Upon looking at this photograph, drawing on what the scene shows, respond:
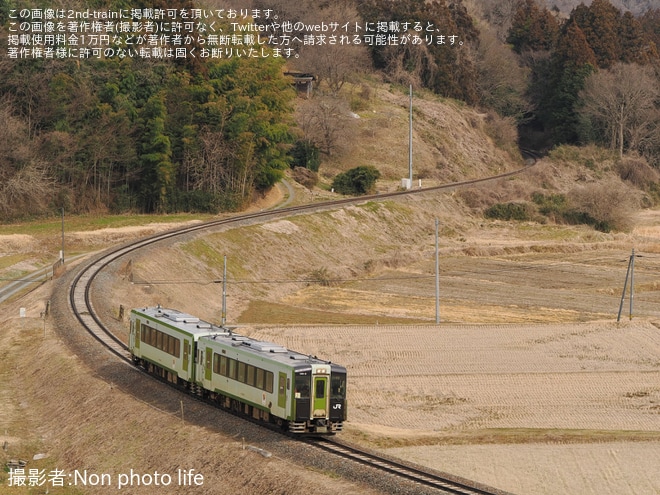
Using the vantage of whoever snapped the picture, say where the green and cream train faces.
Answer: facing the viewer and to the right of the viewer
